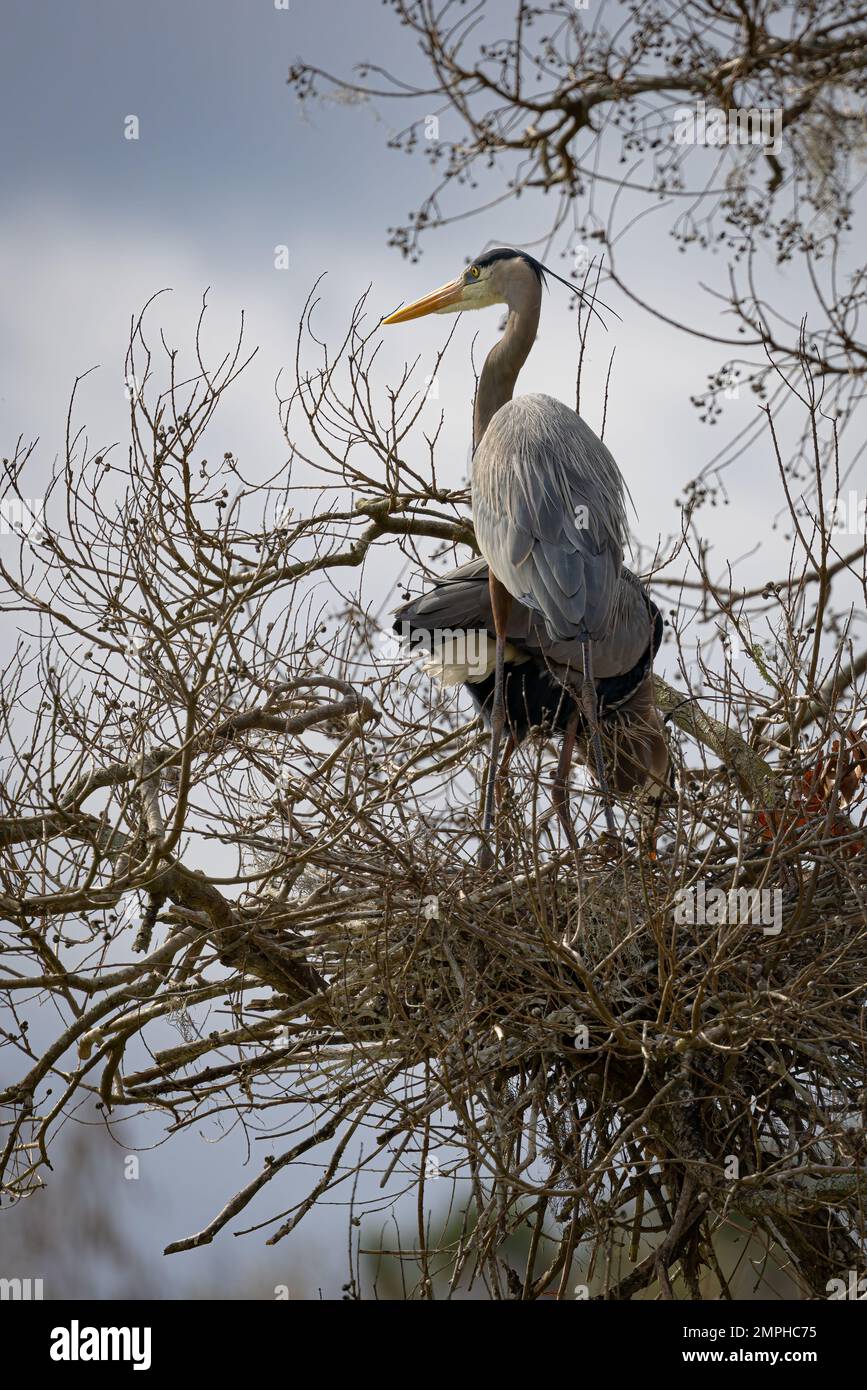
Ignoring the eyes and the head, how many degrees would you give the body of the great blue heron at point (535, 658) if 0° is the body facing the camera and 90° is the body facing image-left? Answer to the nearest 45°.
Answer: approximately 270°

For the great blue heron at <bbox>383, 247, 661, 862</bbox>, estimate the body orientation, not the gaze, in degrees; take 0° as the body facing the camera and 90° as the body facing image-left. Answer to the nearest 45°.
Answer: approximately 135°

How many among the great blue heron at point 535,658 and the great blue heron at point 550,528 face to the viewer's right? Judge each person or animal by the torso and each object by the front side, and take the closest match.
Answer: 1
